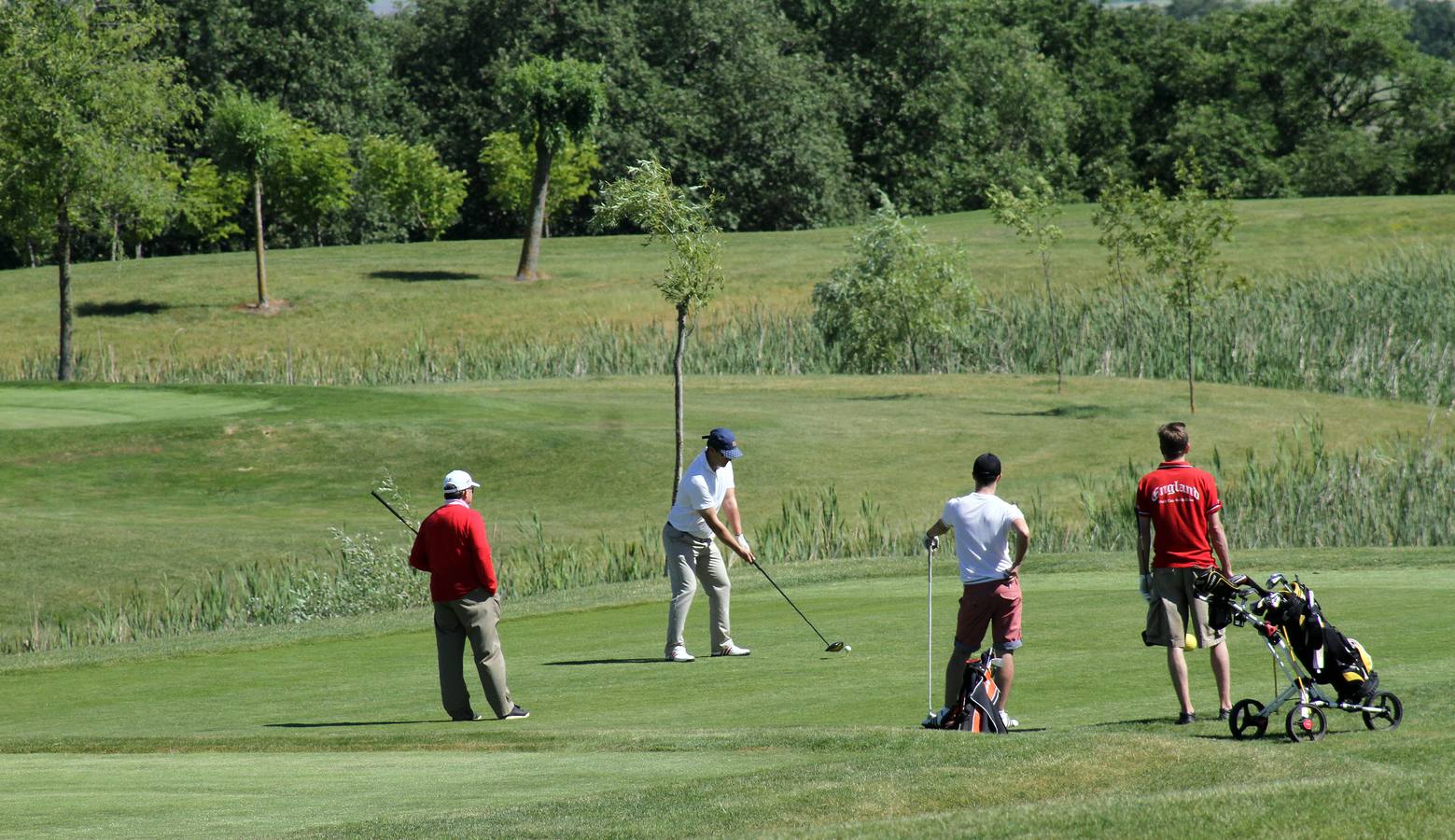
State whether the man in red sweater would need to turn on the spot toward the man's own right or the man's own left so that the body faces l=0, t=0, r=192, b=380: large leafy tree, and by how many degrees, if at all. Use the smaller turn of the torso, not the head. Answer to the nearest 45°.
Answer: approximately 45° to the man's own left

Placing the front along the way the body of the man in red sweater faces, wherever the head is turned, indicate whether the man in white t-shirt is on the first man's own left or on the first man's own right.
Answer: on the first man's own right

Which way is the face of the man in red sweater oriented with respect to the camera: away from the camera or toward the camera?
away from the camera

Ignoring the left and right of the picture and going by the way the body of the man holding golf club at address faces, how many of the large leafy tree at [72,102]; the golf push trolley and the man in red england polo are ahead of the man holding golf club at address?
2

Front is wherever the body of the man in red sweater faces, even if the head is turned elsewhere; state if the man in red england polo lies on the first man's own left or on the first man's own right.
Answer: on the first man's own right

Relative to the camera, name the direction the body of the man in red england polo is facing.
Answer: away from the camera

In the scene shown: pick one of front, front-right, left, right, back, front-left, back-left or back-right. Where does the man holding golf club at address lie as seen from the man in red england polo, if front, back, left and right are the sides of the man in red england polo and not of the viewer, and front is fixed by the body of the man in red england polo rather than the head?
front-left

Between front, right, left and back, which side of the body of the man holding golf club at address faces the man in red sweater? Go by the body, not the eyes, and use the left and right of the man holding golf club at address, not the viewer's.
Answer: right

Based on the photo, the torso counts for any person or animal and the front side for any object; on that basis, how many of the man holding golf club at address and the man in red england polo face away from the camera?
1

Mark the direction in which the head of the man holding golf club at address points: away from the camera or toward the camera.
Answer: toward the camera

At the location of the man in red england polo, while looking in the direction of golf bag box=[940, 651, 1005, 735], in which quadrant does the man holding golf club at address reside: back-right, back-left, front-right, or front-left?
front-right

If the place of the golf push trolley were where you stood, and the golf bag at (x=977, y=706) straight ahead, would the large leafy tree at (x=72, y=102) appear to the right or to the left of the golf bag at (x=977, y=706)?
right

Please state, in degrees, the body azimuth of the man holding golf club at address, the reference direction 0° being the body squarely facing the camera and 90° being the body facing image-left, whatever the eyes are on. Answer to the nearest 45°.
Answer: approximately 315°

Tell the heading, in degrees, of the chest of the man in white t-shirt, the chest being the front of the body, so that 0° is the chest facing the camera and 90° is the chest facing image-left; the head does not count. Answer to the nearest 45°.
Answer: approximately 180°

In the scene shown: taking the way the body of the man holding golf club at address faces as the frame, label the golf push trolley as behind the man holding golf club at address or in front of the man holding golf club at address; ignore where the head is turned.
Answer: in front
